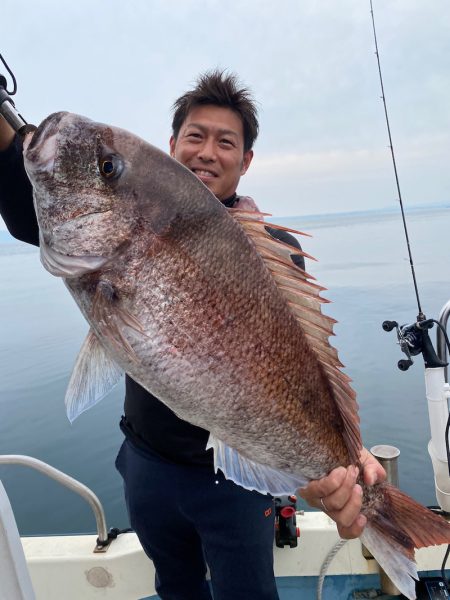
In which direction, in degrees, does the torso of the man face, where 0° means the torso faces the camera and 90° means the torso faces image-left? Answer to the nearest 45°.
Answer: approximately 0°

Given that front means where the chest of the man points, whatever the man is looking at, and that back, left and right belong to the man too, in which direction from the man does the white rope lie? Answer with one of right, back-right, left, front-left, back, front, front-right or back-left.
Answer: back-left
